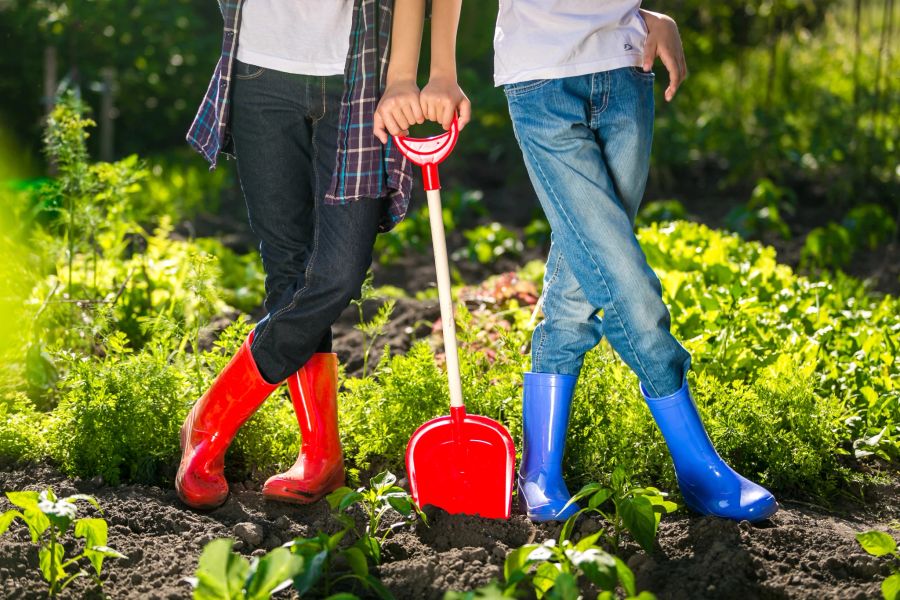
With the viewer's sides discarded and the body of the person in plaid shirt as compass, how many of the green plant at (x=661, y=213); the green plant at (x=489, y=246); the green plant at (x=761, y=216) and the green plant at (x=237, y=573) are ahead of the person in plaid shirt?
1

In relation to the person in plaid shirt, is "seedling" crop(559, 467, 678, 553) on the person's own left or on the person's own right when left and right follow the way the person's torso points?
on the person's own left

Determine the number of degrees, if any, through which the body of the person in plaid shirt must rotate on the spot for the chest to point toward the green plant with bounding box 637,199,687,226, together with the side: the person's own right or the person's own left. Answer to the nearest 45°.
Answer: approximately 135° to the person's own left

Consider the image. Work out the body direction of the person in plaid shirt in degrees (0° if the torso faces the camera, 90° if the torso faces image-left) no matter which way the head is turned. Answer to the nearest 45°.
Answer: approximately 0°

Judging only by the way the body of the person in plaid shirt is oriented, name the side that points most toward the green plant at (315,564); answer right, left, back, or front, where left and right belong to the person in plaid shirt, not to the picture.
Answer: front

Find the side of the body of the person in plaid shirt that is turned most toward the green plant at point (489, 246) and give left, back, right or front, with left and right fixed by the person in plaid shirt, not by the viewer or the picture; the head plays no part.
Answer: back

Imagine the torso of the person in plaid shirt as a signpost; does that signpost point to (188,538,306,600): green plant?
yes

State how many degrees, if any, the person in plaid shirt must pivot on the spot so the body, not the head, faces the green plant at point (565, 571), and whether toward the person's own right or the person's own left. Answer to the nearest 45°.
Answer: approximately 45° to the person's own left

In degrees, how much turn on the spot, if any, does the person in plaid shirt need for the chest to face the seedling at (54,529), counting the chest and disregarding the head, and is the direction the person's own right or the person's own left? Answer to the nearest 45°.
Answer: approximately 45° to the person's own right

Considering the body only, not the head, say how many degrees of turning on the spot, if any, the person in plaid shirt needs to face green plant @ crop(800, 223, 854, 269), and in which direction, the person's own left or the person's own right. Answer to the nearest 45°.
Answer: approximately 135° to the person's own left
